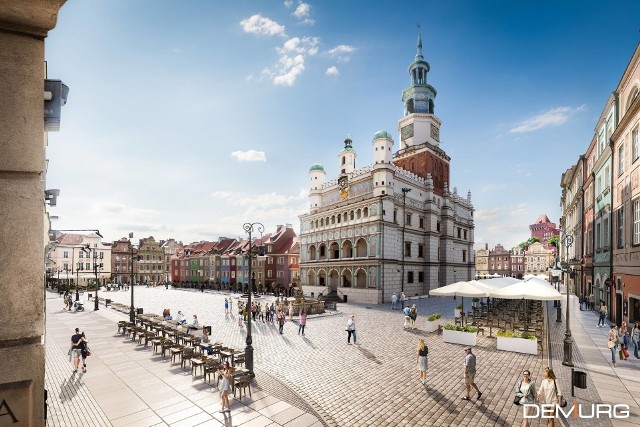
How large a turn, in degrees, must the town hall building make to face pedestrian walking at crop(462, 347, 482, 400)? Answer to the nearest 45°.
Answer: approximately 45° to its left

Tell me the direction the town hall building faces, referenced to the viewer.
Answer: facing the viewer and to the left of the viewer

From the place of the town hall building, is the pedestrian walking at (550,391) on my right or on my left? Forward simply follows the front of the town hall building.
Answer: on my left

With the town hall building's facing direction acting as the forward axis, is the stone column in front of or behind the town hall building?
in front
